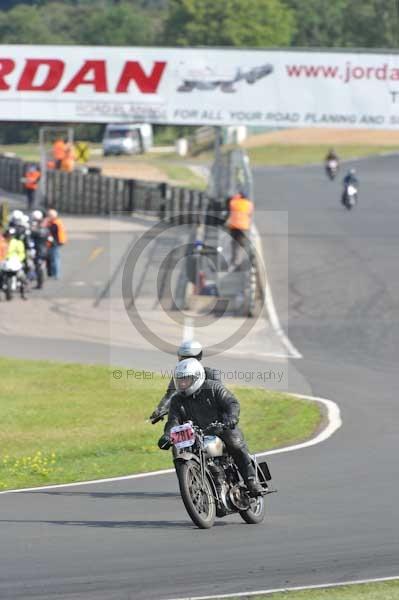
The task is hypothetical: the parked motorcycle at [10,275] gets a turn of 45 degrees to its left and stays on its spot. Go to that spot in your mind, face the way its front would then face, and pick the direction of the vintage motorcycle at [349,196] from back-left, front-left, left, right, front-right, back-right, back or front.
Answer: left

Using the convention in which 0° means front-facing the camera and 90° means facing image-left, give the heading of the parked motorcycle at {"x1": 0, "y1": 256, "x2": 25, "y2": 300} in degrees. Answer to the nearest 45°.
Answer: approximately 0°

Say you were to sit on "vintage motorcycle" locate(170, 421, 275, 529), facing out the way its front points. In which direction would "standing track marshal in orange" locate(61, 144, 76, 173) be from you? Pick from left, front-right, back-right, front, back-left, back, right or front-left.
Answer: back-right

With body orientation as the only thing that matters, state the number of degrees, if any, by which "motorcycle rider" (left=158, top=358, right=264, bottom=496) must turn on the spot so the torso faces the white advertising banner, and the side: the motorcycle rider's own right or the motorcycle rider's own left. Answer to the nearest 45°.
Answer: approximately 135° to the motorcycle rider's own right

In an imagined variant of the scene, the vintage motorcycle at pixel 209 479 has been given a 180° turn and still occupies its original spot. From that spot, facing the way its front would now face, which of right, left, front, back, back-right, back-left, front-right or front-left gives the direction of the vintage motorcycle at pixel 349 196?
front-left

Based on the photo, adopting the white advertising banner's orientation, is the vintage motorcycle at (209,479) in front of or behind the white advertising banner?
in front

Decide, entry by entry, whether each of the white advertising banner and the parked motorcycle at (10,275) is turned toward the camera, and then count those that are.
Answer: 2

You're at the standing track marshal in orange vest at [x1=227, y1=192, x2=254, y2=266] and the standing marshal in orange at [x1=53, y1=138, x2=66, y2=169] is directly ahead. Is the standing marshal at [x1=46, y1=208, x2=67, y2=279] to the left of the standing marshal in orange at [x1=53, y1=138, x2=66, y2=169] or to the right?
left

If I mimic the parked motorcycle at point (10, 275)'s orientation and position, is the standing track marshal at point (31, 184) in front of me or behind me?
behind

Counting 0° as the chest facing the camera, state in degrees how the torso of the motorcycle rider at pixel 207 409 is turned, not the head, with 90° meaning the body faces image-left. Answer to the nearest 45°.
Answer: approximately 45°

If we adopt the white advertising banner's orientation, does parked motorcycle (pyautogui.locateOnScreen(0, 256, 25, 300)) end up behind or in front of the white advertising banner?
in front
